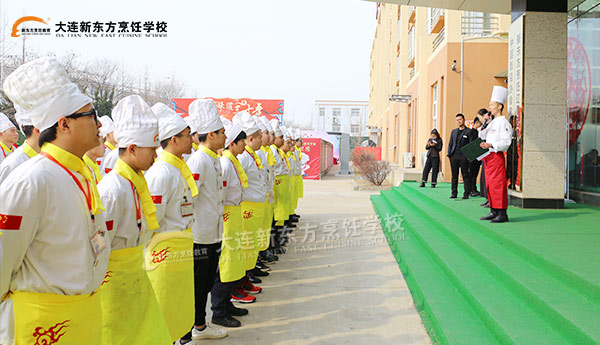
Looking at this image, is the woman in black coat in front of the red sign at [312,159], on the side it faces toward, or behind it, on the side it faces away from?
in front

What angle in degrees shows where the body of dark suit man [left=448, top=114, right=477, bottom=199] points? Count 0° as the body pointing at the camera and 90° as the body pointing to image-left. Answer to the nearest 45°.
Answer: approximately 45°

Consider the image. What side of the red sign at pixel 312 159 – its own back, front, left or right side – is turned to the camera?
front

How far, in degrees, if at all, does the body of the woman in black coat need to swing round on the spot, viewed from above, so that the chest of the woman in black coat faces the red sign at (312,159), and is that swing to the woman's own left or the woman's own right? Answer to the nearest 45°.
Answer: approximately 90° to the woman's own right

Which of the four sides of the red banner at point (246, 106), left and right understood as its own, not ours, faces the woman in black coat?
front

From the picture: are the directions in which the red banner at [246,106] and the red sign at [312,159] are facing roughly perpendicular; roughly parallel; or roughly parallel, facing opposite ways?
roughly parallel

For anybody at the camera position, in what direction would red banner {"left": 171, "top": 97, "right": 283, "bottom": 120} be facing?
facing the viewer

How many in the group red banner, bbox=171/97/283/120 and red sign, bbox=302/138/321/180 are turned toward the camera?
2

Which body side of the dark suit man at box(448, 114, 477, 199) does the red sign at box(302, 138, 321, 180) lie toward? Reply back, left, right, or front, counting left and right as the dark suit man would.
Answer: right
